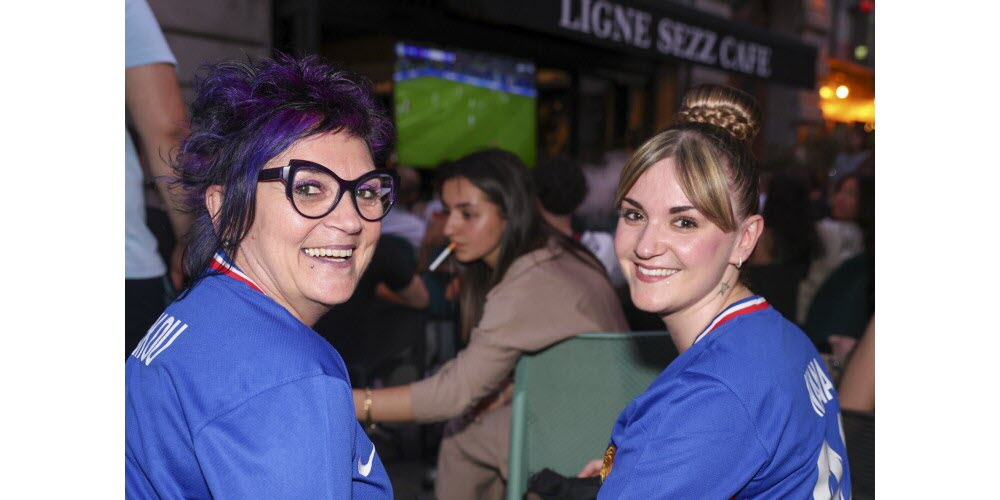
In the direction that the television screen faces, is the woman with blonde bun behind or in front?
in front

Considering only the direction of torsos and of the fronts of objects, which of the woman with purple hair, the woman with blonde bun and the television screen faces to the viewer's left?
the woman with blonde bun

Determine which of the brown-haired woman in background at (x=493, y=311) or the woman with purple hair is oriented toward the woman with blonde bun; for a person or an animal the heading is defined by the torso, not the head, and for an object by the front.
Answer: the woman with purple hair

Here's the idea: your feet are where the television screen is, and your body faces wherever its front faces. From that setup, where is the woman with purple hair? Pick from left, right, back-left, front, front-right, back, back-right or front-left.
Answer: front-right

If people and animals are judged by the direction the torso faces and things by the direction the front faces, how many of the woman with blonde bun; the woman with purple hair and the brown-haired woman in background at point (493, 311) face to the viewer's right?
1

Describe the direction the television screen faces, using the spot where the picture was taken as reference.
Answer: facing the viewer and to the right of the viewer

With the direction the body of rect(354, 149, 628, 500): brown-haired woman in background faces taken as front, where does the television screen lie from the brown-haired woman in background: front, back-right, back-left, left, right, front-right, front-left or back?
right

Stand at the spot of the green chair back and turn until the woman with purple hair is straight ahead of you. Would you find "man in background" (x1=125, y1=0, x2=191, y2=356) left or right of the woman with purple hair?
right

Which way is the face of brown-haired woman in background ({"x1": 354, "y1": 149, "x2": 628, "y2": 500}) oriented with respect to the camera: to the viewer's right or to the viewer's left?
to the viewer's left

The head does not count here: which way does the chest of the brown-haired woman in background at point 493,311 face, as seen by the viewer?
to the viewer's left

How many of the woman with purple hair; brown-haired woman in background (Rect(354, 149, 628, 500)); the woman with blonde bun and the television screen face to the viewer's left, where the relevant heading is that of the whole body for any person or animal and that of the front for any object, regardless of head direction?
2
